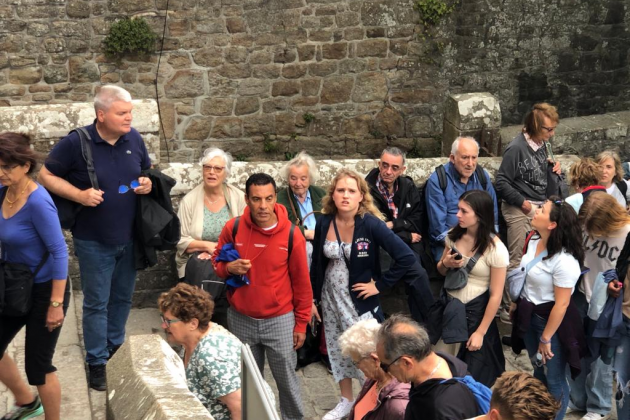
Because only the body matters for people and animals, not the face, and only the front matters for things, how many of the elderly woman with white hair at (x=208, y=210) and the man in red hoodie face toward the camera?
2

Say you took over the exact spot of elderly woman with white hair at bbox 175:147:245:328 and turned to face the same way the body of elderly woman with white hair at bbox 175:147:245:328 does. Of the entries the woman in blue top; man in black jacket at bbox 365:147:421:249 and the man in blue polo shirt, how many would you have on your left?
1

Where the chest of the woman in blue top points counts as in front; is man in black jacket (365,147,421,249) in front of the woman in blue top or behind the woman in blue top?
behind

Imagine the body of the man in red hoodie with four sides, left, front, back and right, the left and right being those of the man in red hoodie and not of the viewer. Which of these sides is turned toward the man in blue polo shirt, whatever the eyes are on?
right

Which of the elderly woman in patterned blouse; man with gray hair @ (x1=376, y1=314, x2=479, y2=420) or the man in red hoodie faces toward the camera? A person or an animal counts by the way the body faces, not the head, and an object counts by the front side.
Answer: the man in red hoodie

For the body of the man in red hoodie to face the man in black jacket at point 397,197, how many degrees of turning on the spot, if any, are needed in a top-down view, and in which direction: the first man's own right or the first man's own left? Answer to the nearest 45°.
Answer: approximately 135° to the first man's own left

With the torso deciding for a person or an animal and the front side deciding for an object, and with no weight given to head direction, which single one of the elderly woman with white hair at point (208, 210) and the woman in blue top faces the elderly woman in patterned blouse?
the elderly woman with white hair

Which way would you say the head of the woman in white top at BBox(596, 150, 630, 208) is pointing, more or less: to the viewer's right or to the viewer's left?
to the viewer's left

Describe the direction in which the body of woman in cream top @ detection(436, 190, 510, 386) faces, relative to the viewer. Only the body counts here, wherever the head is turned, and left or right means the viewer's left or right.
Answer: facing the viewer and to the left of the viewer
